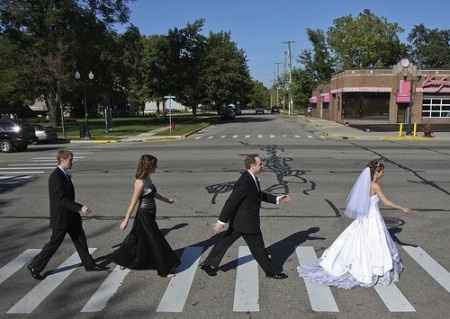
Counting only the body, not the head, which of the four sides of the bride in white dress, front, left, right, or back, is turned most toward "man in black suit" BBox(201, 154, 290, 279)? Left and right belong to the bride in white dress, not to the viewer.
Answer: back

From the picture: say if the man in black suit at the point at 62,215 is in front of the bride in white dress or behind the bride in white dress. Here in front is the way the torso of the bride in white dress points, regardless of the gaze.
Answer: behind

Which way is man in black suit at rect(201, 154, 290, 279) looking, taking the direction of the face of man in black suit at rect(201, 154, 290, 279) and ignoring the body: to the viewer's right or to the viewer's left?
to the viewer's right

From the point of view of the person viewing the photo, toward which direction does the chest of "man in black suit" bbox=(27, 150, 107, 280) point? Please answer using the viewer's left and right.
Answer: facing to the right of the viewer

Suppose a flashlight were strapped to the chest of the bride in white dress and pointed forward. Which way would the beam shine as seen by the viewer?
to the viewer's right

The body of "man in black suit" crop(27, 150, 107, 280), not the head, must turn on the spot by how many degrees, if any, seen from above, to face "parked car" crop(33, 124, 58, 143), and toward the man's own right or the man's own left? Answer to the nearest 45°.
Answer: approximately 90° to the man's own left

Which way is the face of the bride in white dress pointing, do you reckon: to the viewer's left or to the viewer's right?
to the viewer's right

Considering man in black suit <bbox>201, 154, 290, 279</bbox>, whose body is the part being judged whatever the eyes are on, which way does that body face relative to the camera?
to the viewer's right

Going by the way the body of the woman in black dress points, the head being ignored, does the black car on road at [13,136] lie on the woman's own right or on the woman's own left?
on the woman's own left

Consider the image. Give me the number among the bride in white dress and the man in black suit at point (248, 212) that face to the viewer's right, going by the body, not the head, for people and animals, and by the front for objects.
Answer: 2

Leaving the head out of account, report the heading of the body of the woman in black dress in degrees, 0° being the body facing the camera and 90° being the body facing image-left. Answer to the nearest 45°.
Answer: approximately 270°

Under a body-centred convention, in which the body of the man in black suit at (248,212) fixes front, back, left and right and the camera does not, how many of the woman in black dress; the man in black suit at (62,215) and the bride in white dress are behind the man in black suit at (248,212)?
2
